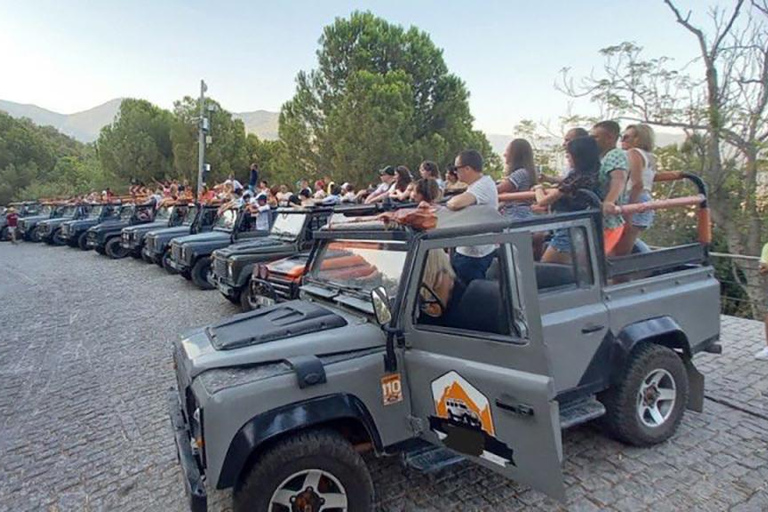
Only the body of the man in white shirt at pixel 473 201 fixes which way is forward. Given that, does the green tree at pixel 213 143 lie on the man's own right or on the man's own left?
on the man's own right

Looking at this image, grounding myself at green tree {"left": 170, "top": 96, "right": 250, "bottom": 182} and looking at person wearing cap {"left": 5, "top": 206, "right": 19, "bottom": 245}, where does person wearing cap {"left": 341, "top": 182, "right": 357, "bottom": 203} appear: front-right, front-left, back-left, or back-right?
front-left

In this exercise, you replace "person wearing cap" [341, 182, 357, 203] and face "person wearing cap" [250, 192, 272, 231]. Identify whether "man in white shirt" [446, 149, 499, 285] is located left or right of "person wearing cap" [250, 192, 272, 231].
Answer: left

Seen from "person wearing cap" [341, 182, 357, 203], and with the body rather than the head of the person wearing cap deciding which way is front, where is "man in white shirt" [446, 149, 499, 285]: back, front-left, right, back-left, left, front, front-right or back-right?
left

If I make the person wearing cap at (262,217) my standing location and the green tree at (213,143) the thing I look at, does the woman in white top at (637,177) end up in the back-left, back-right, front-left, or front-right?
back-right

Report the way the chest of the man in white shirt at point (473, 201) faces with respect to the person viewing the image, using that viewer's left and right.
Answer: facing to the left of the viewer

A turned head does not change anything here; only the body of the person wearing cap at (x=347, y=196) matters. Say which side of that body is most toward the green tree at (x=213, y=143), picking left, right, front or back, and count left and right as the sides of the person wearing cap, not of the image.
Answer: right

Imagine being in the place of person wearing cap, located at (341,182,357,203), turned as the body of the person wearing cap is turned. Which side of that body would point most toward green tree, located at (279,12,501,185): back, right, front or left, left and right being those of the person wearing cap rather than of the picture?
right

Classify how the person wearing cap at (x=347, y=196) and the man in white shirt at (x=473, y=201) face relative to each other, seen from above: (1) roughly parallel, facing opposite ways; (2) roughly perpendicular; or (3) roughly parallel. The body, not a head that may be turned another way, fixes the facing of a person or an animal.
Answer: roughly parallel

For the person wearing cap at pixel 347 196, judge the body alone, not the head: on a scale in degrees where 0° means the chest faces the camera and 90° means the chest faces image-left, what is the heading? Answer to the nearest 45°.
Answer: approximately 90°

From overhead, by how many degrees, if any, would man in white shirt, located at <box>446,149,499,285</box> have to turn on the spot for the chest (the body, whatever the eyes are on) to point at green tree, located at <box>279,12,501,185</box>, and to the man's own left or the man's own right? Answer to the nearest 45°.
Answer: approximately 90° to the man's own right
